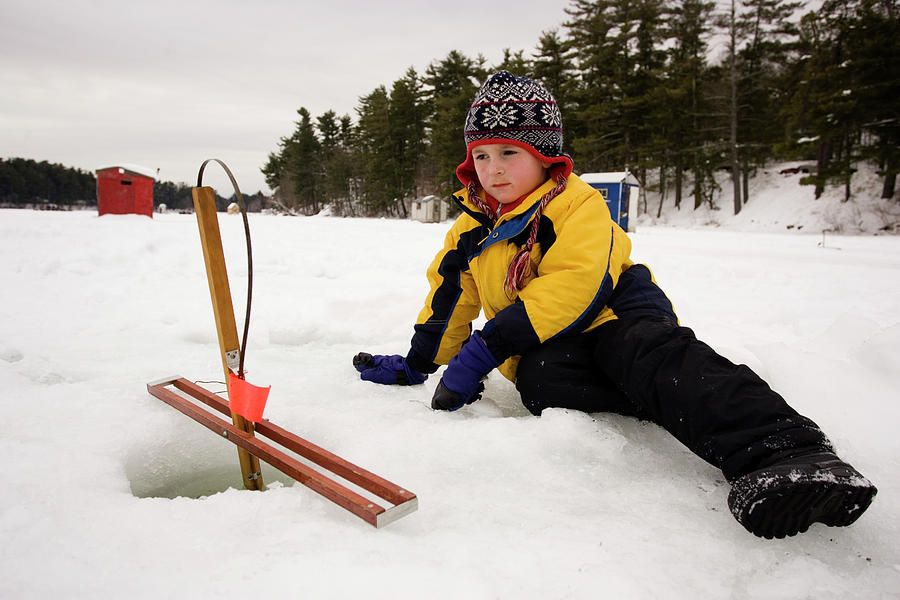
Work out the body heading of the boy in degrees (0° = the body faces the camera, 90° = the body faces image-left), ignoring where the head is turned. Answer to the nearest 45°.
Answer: approximately 45°

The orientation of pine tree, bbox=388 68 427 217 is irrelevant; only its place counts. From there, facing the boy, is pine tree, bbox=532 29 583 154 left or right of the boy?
left

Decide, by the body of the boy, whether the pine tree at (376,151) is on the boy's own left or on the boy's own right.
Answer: on the boy's own right

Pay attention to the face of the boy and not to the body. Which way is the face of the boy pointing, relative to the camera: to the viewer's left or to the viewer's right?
to the viewer's left

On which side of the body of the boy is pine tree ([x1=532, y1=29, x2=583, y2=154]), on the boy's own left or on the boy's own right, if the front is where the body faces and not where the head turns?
on the boy's own right

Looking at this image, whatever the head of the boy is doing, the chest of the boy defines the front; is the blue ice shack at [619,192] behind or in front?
behind

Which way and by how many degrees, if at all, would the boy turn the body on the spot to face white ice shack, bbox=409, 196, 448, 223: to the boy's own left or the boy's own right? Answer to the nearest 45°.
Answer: approximately 135° to the boy's own right

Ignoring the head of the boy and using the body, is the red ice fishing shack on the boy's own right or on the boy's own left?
on the boy's own right

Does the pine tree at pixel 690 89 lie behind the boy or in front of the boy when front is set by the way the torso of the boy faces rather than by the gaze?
behind
